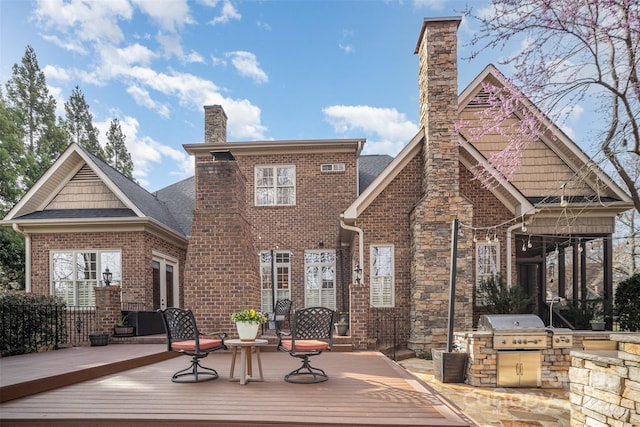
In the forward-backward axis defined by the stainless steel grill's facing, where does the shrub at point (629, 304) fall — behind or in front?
behind

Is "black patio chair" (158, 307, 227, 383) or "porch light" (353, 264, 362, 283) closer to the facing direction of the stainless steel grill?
the black patio chair

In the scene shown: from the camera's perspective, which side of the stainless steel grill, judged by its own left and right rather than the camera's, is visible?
front

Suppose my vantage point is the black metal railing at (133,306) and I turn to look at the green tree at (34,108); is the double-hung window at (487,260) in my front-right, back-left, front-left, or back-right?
back-right

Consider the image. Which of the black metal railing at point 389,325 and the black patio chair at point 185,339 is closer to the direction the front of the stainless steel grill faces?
the black patio chair
